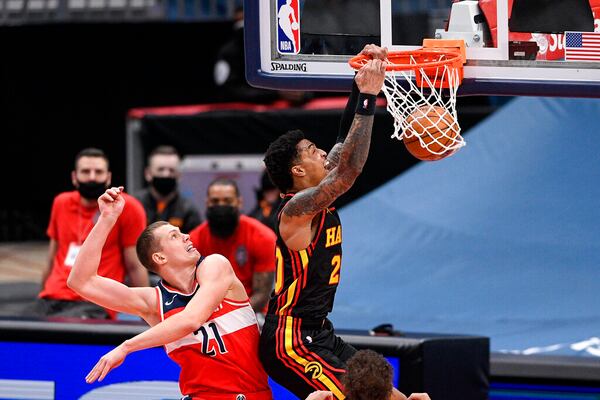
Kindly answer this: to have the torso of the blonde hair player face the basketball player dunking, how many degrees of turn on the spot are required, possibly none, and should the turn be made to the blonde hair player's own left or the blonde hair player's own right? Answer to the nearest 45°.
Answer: approximately 90° to the blonde hair player's own left

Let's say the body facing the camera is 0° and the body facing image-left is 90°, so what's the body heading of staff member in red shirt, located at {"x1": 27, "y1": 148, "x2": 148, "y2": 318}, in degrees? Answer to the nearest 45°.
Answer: approximately 0°

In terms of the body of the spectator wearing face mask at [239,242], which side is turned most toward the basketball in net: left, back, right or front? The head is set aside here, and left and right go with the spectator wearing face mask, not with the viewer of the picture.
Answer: front

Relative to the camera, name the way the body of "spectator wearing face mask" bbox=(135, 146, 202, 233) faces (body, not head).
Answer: toward the camera

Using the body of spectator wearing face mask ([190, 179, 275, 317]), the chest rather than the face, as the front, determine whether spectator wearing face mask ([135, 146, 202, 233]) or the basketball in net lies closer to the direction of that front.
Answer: the basketball in net

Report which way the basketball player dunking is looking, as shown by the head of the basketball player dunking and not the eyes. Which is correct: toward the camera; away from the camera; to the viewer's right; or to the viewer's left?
to the viewer's right

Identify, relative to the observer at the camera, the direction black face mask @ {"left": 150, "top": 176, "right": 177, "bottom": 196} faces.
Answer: facing the viewer

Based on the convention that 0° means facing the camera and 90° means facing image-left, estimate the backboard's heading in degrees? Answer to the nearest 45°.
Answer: approximately 0°
